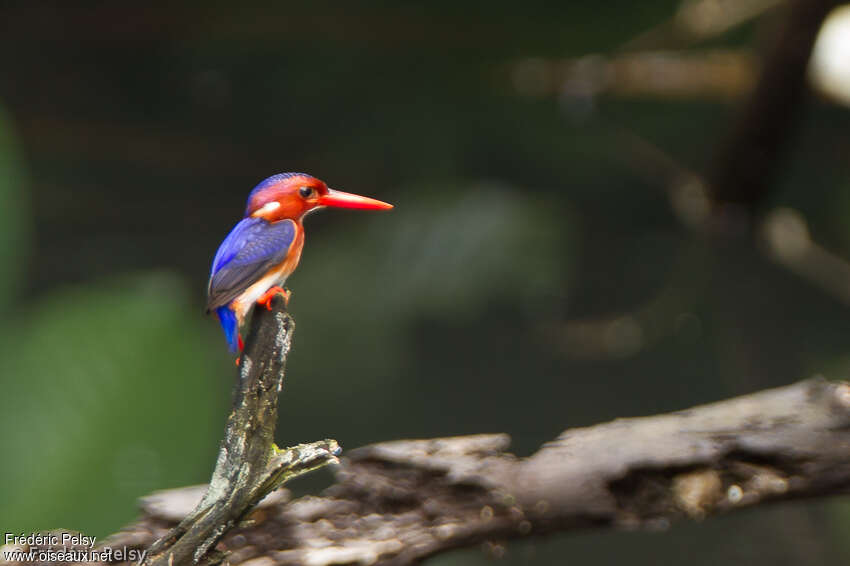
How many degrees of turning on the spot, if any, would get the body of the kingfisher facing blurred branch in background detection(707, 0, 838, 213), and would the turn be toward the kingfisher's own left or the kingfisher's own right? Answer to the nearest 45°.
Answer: approximately 45° to the kingfisher's own left

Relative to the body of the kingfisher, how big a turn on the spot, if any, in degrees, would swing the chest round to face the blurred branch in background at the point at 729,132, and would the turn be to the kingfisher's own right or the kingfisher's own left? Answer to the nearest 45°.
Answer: approximately 45° to the kingfisher's own left

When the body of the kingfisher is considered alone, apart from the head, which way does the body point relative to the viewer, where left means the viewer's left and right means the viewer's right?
facing to the right of the viewer
